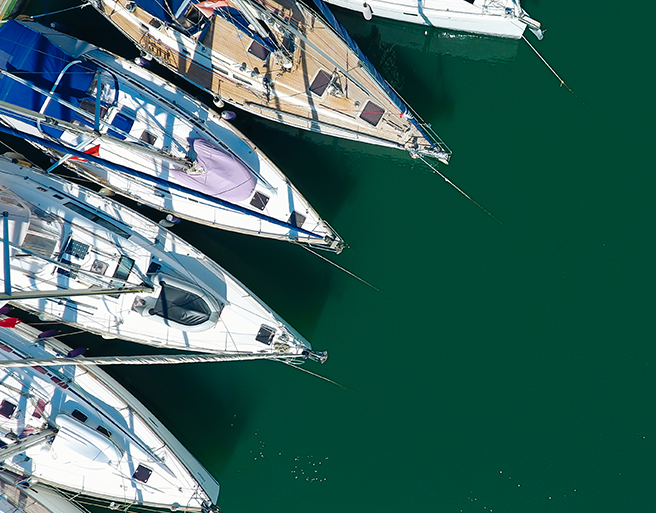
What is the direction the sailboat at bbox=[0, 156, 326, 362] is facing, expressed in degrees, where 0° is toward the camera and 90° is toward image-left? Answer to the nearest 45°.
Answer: approximately 315°
